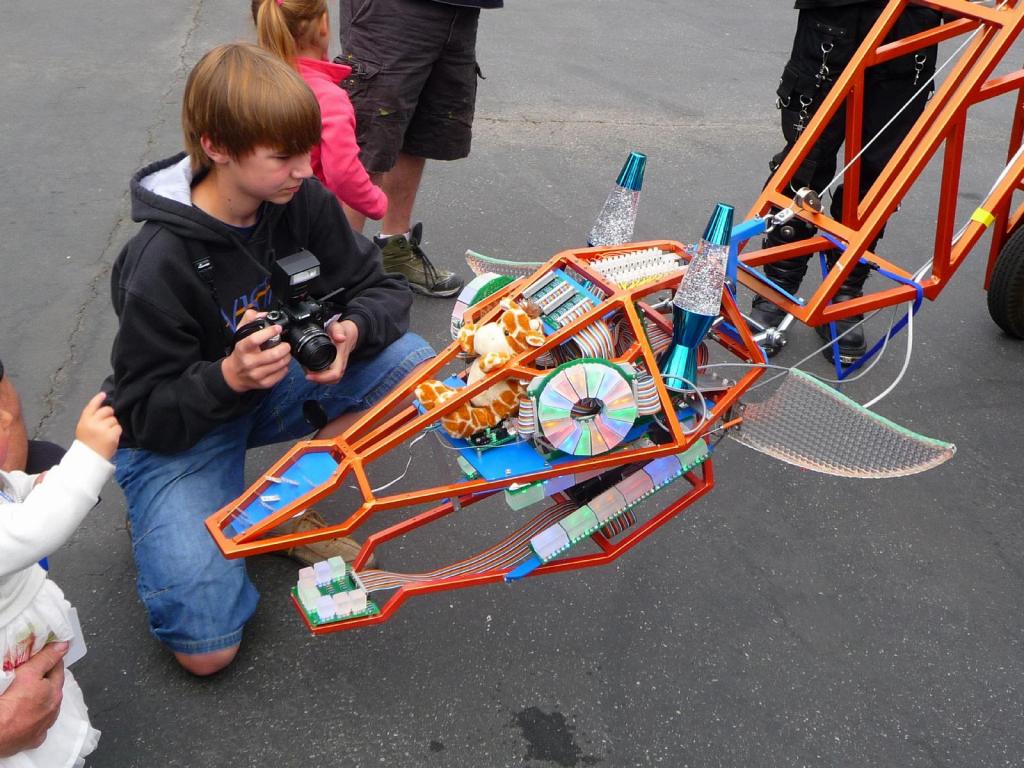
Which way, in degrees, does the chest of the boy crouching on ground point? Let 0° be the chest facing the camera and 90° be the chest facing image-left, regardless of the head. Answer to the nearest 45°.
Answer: approximately 315°

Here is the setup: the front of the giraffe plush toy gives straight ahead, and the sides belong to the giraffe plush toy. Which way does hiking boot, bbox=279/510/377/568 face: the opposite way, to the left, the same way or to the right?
to the left

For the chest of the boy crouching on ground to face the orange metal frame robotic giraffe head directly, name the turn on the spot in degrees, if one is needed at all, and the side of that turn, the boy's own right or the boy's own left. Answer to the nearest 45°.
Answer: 0° — they already face it

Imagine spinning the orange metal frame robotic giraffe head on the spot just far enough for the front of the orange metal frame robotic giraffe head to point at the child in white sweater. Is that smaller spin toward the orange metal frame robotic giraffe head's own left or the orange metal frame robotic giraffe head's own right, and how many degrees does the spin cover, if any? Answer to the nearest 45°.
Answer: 0° — it already faces them

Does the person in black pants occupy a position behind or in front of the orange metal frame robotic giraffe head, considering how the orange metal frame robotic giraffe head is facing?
behind
